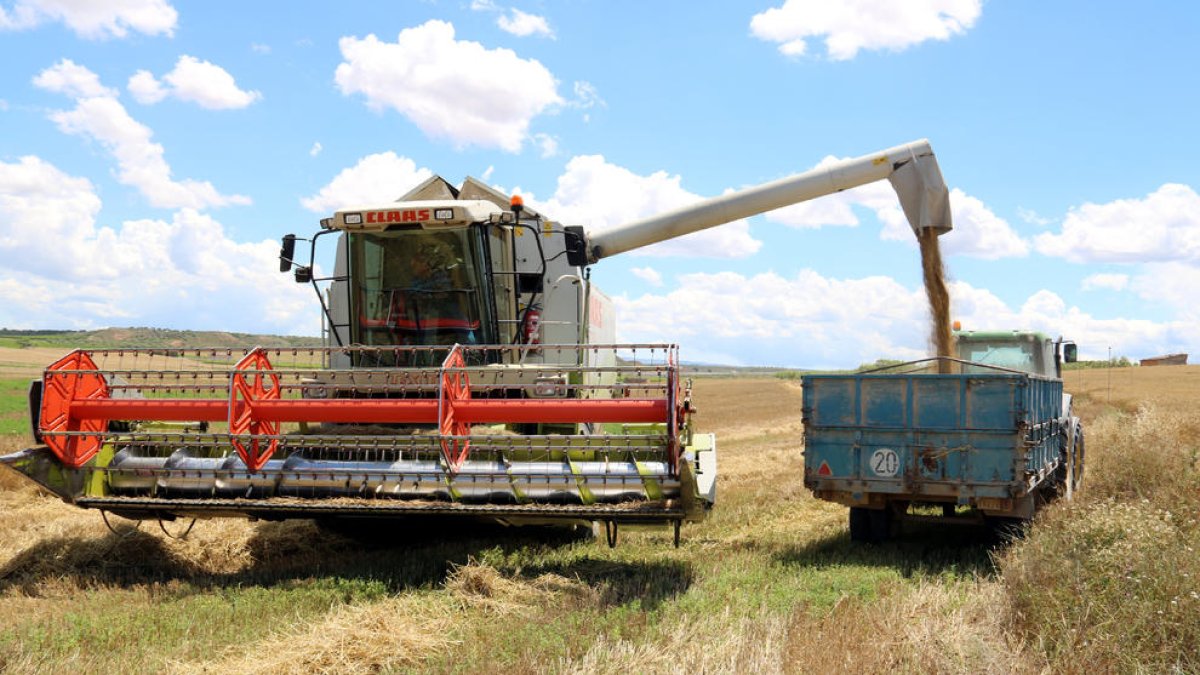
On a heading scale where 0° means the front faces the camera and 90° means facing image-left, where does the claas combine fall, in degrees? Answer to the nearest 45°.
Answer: approximately 0°

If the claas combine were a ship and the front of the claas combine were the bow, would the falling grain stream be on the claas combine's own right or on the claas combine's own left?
on the claas combine's own left

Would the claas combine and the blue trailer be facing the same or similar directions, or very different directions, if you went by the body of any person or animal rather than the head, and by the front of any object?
very different directions

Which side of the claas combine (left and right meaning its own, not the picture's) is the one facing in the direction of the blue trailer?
left

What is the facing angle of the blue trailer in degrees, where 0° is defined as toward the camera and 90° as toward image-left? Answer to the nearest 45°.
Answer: approximately 180°

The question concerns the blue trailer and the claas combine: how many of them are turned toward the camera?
1
